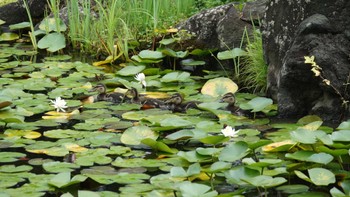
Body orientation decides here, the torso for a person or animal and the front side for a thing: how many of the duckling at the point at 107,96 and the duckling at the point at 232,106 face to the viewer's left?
2

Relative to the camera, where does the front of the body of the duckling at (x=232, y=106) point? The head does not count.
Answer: to the viewer's left

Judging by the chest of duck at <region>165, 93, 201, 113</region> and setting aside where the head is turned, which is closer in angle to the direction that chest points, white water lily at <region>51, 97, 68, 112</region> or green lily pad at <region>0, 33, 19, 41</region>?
the white water lily

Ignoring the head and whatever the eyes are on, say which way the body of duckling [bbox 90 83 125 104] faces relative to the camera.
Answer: to the viewer's left

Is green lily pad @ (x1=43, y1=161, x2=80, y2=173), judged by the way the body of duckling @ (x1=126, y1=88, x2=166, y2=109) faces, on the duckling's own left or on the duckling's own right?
on the duckling's own left

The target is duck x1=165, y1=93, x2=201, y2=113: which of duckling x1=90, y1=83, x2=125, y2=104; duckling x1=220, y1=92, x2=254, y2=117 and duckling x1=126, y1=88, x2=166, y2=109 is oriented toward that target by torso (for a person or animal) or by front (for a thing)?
duckling x1=220, y1=92, x2=254, y2=117

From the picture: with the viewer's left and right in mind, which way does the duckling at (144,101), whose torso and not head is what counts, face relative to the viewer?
facing to the left of the viewer

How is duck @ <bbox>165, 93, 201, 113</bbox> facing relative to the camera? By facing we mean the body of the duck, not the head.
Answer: to the viewer's left

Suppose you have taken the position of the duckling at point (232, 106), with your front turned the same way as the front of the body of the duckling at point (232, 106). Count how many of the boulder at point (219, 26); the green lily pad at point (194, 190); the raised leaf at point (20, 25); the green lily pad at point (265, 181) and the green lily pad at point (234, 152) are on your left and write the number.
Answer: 3

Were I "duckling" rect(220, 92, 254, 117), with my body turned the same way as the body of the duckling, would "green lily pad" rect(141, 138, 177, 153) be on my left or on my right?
on my left
